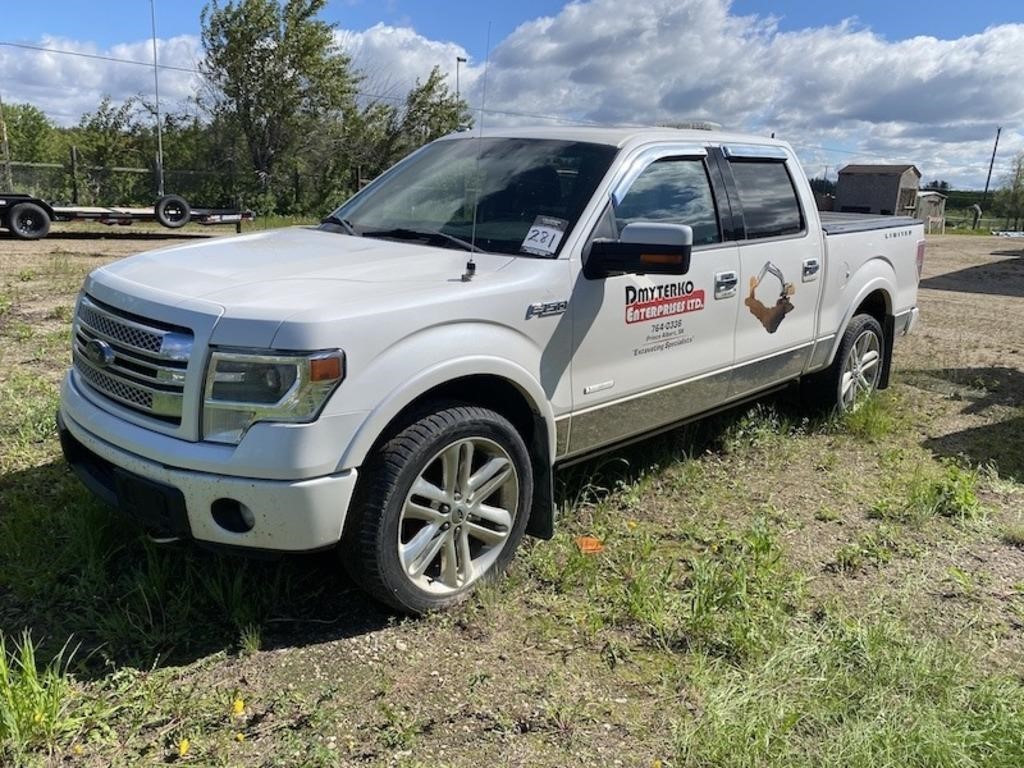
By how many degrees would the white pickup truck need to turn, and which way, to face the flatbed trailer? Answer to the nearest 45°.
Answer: approximately 90° to its right

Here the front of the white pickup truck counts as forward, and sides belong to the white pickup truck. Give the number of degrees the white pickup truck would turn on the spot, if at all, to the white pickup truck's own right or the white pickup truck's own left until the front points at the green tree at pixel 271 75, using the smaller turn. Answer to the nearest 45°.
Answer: approximately 135° to the white pickup truck's own right

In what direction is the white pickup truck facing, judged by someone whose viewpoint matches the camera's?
facing the viewer and to the left of the viewer

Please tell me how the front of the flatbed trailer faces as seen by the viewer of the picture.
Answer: facing to the right of the viewer

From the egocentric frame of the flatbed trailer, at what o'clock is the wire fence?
The wire fence is roughly at 9 o'clock from the flatbed trailer.

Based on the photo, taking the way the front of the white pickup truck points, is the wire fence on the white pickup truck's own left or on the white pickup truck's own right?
on the white pickup truck's own right

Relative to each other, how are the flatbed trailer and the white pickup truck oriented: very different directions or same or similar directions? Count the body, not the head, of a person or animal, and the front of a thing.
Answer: very different directions
